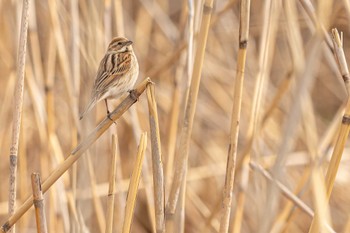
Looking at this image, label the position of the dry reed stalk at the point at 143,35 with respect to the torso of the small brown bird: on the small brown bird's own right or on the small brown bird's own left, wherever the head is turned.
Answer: on the small brown bird's own left

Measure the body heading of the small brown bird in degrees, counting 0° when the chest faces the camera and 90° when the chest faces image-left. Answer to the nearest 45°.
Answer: approximately 270°
